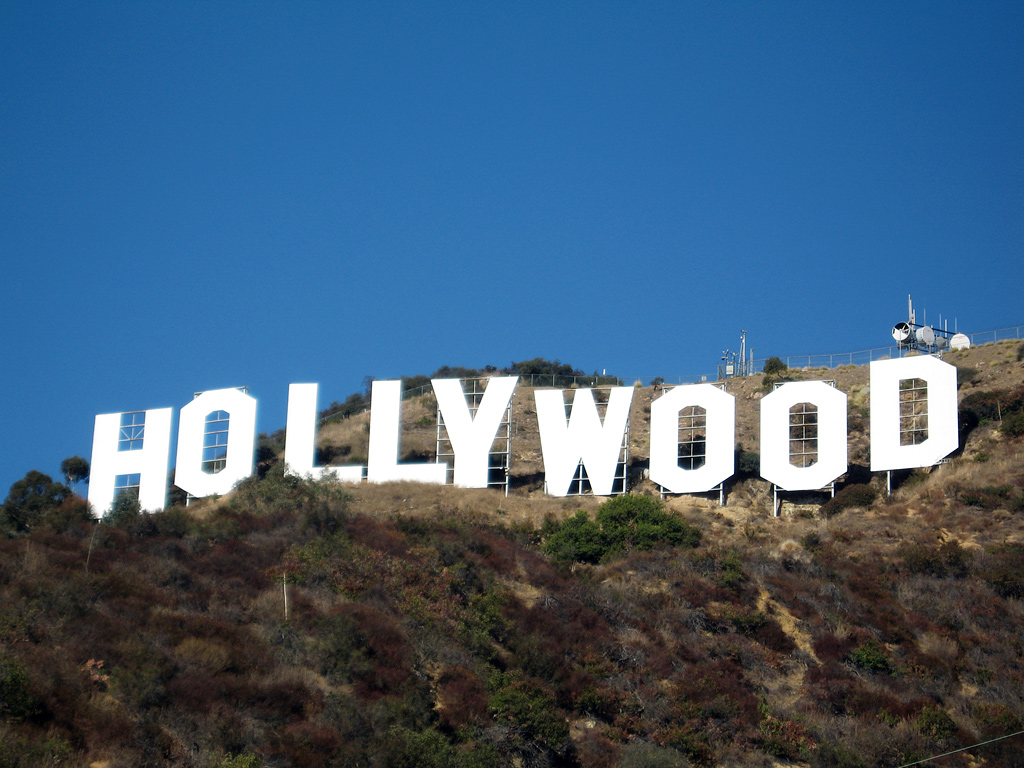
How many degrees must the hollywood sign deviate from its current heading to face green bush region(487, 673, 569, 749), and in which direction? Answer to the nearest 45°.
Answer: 0° — it already faces it

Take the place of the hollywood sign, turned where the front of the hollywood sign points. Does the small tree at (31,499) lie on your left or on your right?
on your right

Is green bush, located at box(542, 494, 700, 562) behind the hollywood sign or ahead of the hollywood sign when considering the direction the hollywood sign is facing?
ahead

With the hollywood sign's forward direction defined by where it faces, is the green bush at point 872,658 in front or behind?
in front

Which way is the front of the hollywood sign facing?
toward the camera

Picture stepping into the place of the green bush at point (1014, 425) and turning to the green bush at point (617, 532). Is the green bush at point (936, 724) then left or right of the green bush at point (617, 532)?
left

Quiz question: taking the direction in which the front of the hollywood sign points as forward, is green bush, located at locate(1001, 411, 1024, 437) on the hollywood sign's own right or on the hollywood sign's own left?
on the hollywood sign's own left
